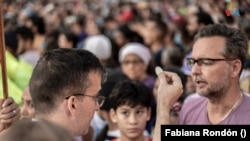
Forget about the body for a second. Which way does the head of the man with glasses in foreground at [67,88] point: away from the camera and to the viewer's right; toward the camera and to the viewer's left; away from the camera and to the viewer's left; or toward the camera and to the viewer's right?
away from the camera and to the viewer's right

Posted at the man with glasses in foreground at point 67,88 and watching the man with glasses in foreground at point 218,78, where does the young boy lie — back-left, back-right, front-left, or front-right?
front-left

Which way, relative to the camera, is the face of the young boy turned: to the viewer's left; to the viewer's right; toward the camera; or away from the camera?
toward the camera

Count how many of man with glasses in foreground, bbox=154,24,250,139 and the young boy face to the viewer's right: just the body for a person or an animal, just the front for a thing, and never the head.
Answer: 0

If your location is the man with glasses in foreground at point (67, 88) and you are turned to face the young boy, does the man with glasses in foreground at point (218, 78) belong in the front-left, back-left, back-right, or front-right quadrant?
front-right

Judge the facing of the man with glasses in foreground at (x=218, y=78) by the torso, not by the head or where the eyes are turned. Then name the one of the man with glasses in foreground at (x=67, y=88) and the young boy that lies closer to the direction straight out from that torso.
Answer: the man with glasses in foreground

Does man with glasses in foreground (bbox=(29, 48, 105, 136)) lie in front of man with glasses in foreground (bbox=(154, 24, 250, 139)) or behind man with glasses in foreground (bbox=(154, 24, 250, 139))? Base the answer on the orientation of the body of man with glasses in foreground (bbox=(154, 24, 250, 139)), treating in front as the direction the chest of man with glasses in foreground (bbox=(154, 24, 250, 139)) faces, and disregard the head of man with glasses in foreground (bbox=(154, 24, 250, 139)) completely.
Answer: in front

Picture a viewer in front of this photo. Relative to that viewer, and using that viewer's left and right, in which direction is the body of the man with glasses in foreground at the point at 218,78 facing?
facing the viewer and to the left of the viewer

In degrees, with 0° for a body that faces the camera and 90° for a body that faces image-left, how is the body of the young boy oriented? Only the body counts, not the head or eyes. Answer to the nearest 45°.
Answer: approximately 0°

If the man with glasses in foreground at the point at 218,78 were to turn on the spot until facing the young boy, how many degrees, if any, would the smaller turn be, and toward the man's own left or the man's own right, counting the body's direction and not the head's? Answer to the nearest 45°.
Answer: approximately 90° to the man's own right

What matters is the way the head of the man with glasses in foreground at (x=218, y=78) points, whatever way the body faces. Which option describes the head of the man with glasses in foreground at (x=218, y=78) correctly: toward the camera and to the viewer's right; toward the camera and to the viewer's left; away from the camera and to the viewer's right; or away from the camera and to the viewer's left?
toward the camera and to the viewer's left
